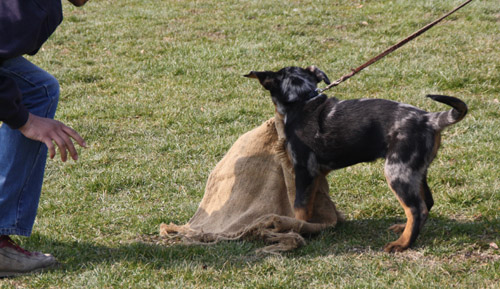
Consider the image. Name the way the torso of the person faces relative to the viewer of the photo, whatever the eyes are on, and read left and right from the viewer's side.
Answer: facing to the right of the viewer

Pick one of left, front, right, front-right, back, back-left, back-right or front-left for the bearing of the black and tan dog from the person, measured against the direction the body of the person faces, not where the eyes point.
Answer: front

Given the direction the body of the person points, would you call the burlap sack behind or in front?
in front
